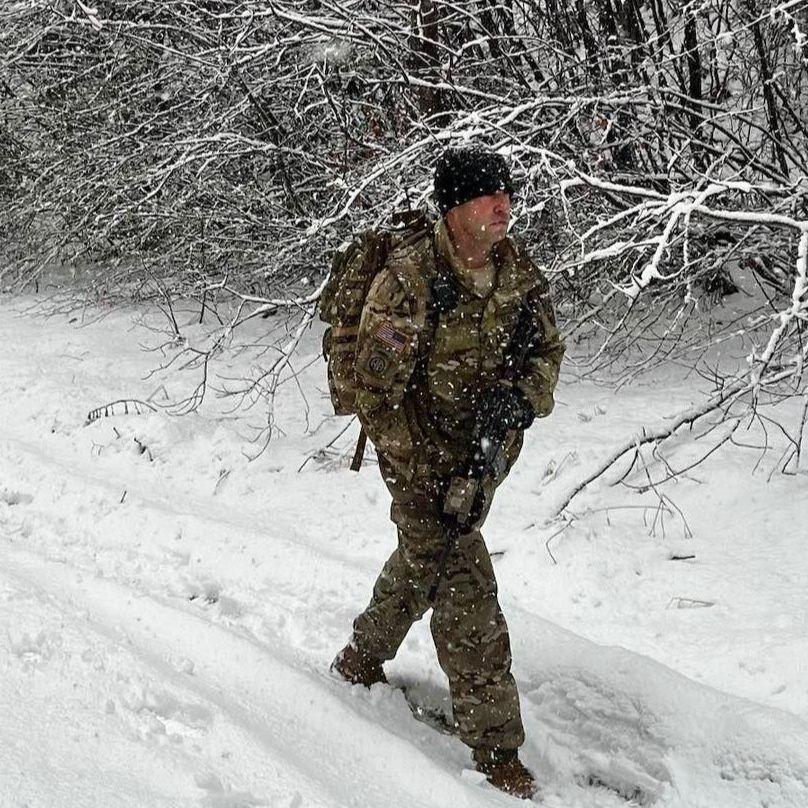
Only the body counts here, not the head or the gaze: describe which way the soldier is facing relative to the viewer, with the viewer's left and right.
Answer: facing the viewer and to the right of the viewer
